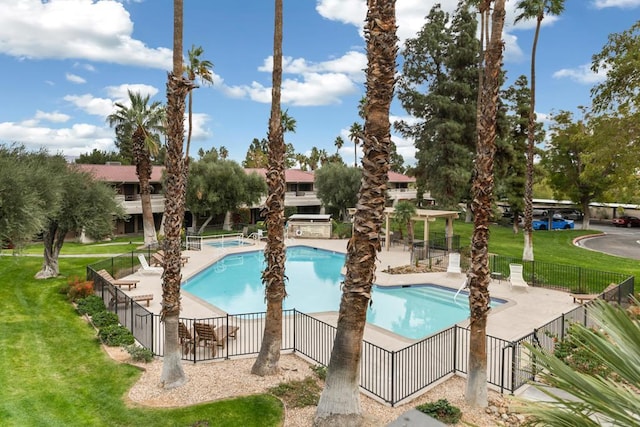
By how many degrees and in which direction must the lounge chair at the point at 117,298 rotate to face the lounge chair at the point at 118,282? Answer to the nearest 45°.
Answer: approximately 90° to its left

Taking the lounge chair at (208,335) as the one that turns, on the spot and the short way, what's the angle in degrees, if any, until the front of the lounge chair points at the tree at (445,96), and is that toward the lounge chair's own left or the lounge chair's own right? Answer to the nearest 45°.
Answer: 0° — it already faces it

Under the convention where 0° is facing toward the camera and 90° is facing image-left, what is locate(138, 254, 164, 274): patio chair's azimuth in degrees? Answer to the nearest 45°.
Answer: approximately 270°

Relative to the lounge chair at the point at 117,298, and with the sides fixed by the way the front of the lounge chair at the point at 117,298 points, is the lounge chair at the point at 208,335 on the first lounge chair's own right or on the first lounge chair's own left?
on the first lounge chair's own right

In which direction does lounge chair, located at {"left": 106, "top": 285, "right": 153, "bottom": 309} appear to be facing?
to the viewer's right

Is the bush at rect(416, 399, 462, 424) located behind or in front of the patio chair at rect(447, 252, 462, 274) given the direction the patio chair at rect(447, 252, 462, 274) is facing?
in front

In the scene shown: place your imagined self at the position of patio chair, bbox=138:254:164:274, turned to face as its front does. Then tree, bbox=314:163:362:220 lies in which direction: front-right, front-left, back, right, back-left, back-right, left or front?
front-left

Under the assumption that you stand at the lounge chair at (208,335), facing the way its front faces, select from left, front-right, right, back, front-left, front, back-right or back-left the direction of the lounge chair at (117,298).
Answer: left

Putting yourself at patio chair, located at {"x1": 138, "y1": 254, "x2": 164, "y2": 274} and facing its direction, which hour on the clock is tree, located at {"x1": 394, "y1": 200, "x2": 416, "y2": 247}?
The tree is roughly at 12 o'clock from the patio chair.

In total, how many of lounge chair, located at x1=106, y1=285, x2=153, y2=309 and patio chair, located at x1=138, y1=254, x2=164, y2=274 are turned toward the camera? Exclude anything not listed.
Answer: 0

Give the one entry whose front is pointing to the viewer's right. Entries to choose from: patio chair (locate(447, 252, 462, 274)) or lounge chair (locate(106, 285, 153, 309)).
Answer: the lounge chair

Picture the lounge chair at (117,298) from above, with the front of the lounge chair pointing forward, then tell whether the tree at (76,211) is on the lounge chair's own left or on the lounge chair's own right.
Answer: on the lounge chair's own left

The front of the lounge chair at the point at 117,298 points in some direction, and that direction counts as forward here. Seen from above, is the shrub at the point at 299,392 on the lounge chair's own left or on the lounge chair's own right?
on the lounge chair's own right

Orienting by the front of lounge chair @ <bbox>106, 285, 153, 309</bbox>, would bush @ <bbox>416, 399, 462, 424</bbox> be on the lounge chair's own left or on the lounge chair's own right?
on the lounge chair's own right

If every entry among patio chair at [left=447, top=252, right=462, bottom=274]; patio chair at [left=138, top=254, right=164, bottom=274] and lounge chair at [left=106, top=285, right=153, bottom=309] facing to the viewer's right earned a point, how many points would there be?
2

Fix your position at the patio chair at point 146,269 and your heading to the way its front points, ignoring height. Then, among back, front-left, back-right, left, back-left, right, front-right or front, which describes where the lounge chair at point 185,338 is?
right
